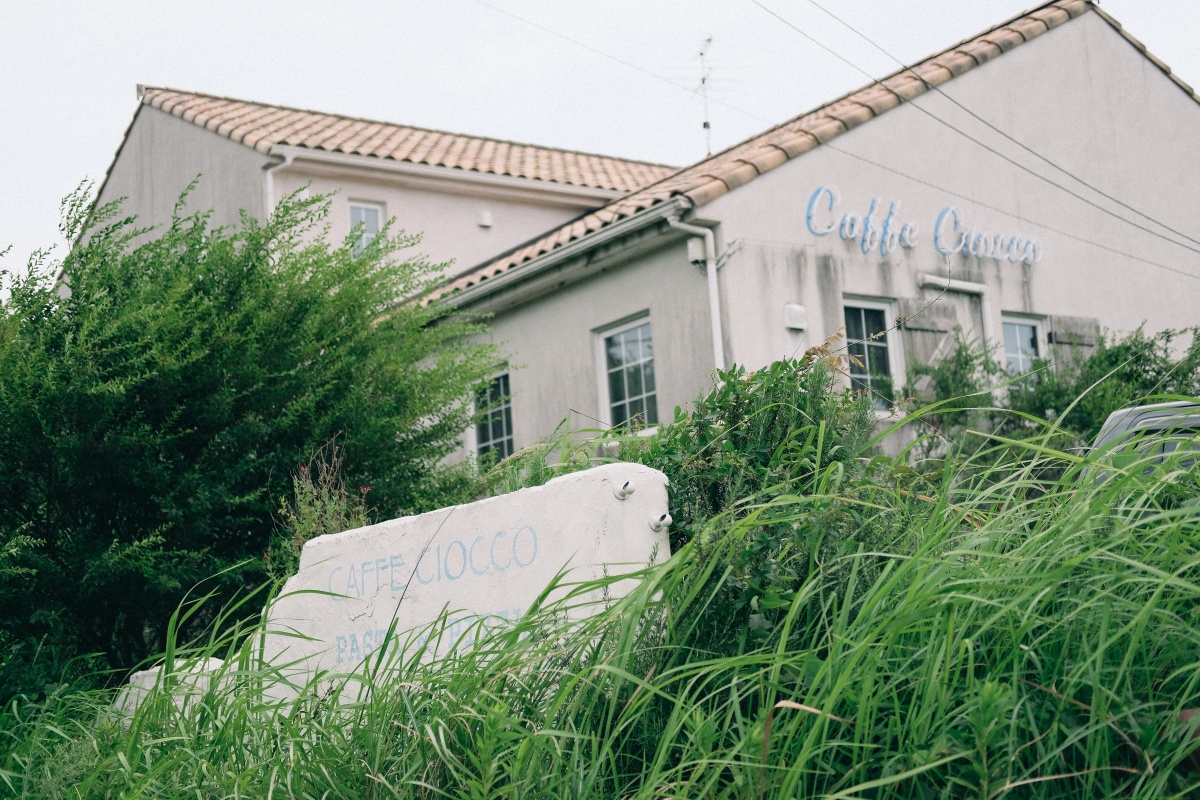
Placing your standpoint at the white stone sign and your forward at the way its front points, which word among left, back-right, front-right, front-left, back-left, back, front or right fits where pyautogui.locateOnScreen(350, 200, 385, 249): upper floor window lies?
back-right

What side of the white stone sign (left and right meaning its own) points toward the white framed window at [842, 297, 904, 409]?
back

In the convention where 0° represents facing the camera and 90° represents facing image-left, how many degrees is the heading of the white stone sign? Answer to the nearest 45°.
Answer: approximately 45°

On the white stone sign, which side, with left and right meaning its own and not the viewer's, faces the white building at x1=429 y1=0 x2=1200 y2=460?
back

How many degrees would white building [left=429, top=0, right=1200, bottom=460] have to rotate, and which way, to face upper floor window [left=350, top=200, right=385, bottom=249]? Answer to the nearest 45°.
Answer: approximately 135° to its right

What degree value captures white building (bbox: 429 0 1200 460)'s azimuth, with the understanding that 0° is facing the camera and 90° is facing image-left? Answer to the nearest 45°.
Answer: approximately 315°

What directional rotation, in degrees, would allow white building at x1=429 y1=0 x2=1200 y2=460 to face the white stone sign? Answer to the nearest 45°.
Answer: approximately 45° to its right

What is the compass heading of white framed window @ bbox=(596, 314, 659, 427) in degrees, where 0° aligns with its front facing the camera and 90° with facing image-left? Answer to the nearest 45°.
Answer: approximately 45°

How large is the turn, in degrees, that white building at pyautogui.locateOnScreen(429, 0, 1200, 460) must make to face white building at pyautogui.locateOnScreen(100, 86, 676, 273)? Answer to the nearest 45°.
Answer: approximately 135° to its right
